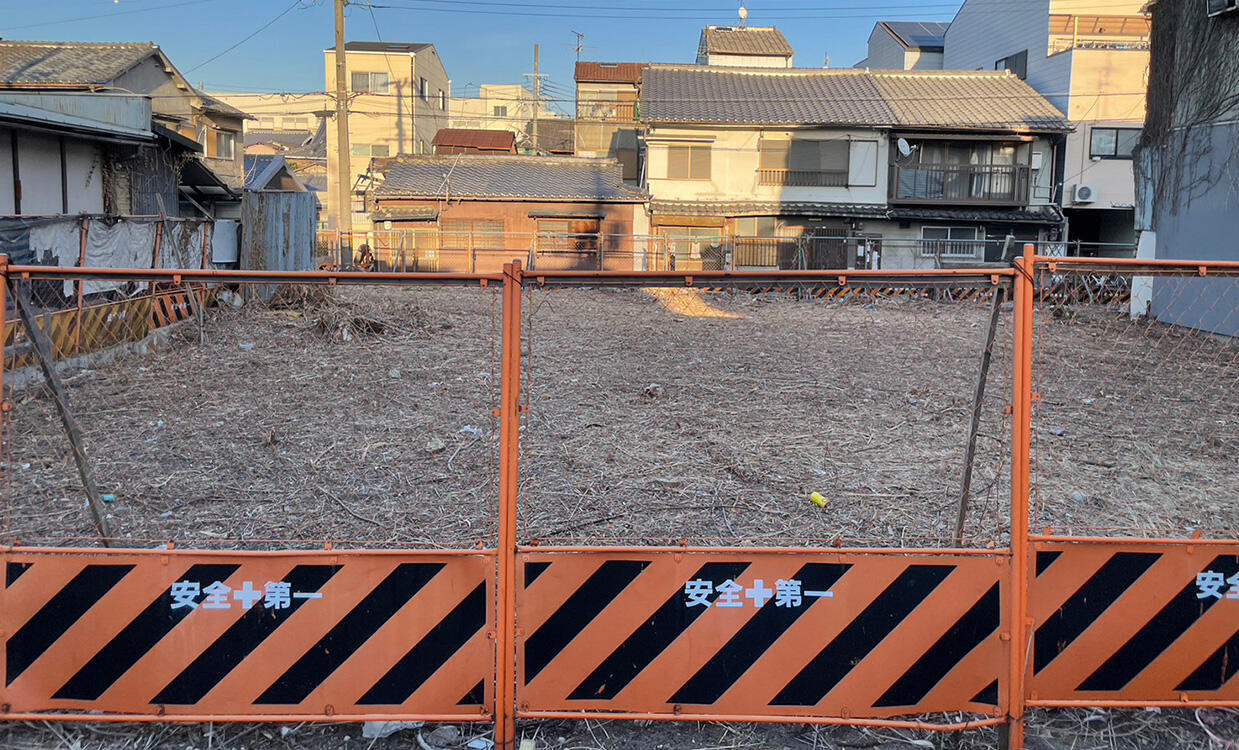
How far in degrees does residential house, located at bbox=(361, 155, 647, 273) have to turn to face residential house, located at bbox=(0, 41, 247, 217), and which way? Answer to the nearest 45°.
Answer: approximately 45° to its right

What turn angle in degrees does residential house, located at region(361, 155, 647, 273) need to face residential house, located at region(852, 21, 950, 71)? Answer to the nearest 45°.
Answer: approximately 135° to its left

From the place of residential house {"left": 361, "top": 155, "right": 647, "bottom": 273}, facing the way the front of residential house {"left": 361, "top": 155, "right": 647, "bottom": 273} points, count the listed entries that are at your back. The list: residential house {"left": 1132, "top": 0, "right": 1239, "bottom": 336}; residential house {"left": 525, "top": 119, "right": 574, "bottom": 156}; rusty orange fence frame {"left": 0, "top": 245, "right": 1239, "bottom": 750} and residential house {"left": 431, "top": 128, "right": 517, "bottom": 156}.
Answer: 2

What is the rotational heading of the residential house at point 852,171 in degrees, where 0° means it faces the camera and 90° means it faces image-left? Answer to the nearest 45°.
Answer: approximately 0°

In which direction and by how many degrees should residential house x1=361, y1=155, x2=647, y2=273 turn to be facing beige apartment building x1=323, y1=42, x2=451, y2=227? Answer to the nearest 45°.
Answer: approximately 180°

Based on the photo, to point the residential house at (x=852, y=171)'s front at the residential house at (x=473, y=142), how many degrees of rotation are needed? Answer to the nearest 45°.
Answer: approximately 135° to its right

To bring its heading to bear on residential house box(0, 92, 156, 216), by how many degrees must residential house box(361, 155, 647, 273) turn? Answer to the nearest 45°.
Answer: approximately 45° to its right

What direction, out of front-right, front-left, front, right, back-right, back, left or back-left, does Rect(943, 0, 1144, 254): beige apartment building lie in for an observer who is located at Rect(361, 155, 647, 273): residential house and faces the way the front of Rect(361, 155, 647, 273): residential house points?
left

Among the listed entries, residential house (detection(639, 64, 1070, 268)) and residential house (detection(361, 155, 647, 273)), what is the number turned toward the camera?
2

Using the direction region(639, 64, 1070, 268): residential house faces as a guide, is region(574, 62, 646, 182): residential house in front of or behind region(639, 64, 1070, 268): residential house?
behind

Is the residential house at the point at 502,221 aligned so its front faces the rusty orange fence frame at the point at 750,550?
yes

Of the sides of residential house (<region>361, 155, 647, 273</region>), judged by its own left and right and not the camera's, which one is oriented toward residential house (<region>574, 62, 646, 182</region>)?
back
